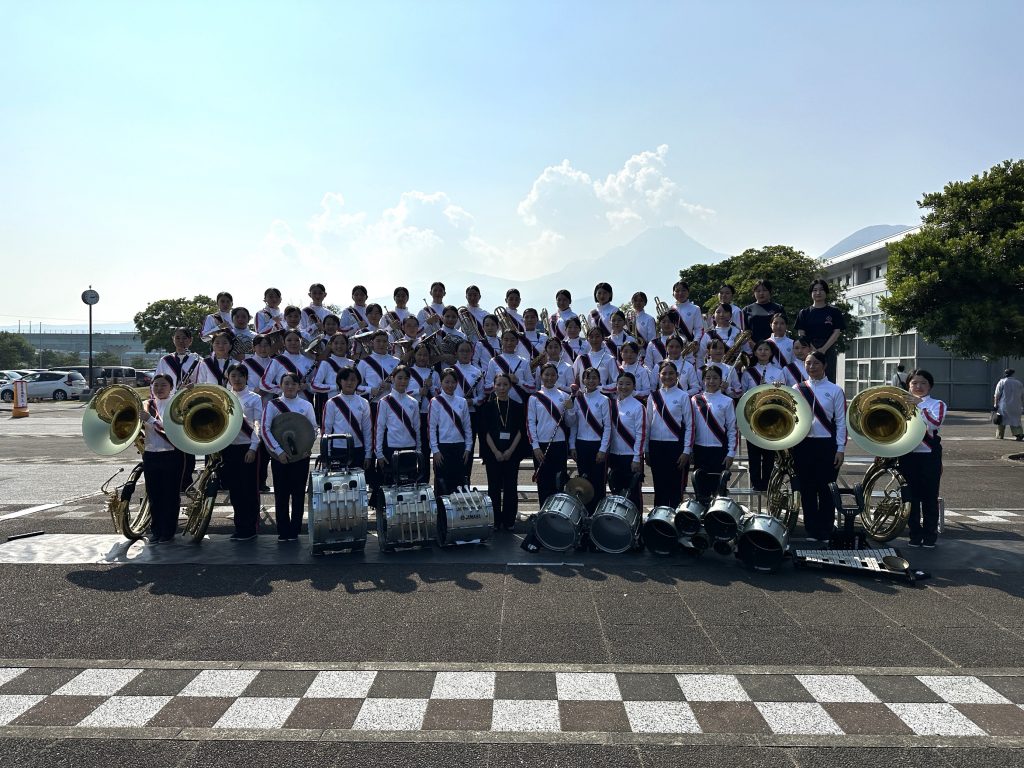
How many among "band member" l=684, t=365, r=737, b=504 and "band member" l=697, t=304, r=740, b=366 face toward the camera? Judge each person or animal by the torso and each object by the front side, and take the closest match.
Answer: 2

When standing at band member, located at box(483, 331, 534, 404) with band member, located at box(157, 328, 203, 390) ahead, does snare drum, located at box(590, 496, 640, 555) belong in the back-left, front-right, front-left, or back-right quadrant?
back-left

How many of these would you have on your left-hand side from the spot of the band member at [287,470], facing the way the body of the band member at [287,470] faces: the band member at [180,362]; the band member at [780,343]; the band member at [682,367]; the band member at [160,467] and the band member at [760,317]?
3

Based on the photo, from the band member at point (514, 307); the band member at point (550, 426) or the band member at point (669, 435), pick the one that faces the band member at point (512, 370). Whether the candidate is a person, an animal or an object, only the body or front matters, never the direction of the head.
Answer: the band member at point (514, 307)

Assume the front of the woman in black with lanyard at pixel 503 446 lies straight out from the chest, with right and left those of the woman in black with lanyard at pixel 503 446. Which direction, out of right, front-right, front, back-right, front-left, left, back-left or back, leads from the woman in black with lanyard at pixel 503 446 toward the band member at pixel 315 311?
back-right

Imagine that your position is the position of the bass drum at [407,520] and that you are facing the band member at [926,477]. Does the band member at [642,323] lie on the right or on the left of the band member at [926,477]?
left
